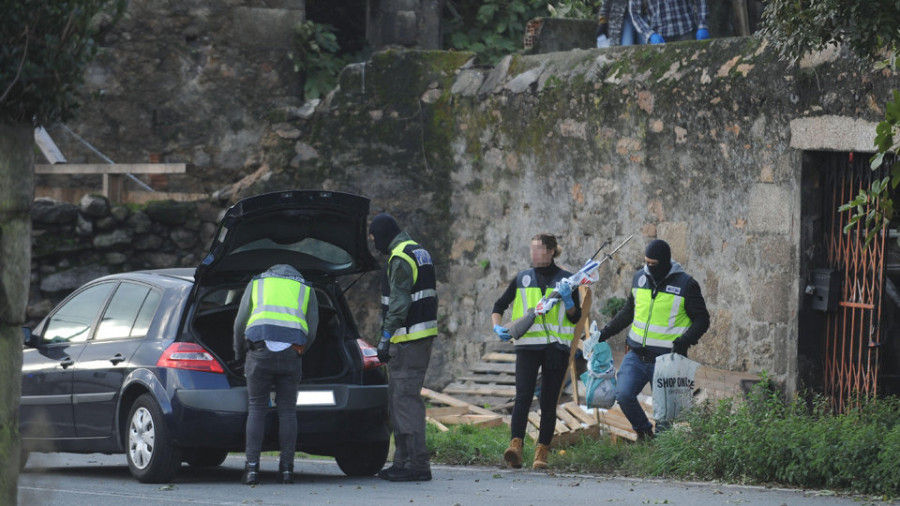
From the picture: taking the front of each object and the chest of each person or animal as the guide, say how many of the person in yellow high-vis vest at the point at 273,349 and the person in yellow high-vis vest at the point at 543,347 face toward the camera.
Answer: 1

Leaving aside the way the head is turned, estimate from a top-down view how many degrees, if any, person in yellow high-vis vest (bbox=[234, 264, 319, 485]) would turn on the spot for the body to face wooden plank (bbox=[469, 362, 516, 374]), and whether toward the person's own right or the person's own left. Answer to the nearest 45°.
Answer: approximately 45° to the person's own right

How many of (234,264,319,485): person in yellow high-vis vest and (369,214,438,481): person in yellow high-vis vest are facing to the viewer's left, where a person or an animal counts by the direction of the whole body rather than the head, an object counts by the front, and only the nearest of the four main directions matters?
1

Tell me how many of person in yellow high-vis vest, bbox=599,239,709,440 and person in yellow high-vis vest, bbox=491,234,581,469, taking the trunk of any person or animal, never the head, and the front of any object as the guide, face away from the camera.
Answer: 0

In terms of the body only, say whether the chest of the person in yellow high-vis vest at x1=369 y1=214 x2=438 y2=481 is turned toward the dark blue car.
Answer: yes

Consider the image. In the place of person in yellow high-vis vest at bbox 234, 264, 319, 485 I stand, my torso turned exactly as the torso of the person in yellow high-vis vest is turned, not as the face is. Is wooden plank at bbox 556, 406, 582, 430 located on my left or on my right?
on my right

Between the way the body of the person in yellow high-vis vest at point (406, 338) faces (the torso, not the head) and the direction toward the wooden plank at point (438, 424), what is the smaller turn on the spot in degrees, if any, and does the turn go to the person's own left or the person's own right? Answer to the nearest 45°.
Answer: approximately 90° to the person's own right

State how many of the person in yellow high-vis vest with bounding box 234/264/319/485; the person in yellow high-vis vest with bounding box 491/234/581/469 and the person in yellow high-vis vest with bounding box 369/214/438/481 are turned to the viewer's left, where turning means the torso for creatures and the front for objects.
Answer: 1

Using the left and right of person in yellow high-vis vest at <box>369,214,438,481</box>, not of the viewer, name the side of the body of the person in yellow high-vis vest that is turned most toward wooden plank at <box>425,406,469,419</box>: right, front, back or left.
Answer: right

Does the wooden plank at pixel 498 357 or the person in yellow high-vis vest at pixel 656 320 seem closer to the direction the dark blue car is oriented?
the wooden plank

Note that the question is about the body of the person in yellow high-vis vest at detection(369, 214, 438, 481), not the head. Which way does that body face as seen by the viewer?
to the viewer's left

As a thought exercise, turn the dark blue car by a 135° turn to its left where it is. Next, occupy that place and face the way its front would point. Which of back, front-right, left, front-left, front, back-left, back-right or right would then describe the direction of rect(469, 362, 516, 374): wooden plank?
back-left

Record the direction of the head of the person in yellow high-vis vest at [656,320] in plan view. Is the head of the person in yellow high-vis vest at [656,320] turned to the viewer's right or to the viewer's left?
to the viewer's left

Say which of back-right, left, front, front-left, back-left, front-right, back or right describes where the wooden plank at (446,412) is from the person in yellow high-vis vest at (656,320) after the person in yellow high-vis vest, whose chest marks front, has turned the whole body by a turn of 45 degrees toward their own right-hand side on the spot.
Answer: front-right

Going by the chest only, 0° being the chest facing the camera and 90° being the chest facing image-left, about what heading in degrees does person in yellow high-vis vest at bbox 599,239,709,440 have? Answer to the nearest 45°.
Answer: approximately 45°

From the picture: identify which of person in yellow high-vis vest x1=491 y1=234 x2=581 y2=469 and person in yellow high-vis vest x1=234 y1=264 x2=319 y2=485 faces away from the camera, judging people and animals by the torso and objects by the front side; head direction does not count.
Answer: person in yellow high-vis vest x1=234 y1=264 x2=319 y2=485

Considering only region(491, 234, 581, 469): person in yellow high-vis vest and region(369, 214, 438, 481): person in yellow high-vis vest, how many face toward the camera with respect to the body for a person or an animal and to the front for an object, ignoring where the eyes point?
1

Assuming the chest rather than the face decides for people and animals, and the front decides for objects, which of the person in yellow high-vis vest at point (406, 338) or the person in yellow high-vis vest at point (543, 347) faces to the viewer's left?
the person in yellow high-vis vest at point (406, 338)
